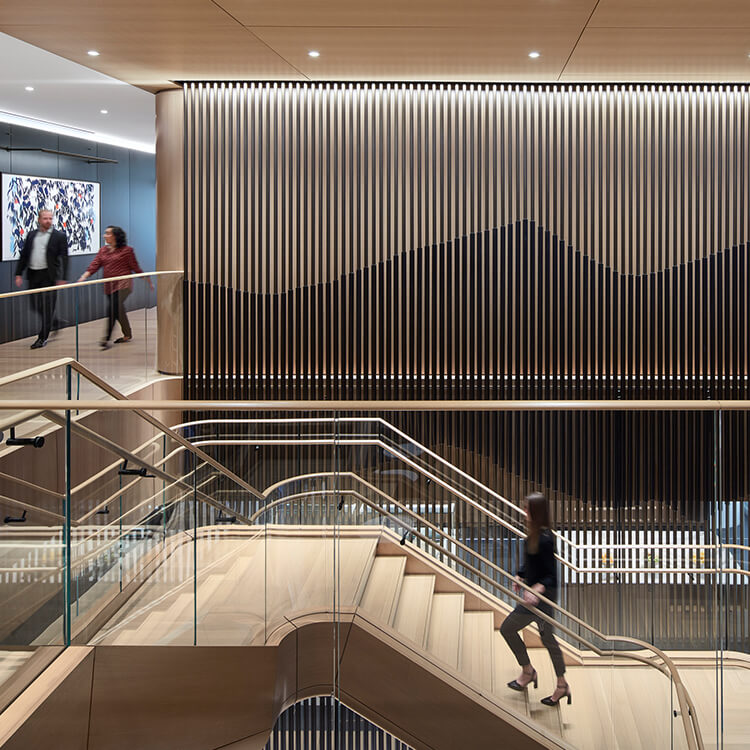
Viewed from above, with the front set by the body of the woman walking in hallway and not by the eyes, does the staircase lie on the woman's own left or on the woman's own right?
on the woman's own left

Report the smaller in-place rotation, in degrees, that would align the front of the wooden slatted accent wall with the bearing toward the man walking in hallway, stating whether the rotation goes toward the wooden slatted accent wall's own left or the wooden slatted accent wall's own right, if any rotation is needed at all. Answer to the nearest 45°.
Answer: approximately 90° to the wooden slatted accent wall's own right

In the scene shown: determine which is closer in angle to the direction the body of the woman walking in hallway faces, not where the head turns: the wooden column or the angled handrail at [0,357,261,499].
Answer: the angled handrail

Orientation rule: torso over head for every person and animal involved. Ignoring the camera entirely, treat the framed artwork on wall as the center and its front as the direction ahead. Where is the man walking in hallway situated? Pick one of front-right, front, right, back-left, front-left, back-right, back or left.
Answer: front-right

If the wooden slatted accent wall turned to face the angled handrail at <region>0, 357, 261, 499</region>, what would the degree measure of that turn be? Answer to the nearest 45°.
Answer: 0° — it already faces it

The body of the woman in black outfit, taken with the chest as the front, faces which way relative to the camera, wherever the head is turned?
to the viewer's left

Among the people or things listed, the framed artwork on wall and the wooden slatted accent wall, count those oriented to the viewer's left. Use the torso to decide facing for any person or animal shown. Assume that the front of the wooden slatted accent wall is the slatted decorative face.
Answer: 0

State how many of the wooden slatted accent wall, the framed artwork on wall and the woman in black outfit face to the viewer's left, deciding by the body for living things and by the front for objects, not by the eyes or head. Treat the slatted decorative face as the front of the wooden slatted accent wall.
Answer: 1

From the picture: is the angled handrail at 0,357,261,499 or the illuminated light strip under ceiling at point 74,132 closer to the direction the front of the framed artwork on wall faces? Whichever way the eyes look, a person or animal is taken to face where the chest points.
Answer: the angled handrail

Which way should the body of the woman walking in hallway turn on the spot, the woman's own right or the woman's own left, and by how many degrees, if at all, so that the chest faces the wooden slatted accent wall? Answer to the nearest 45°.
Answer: approximately 135° to the woman's own left

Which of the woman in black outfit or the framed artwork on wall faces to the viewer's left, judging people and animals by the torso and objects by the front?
the woman in black outfit
